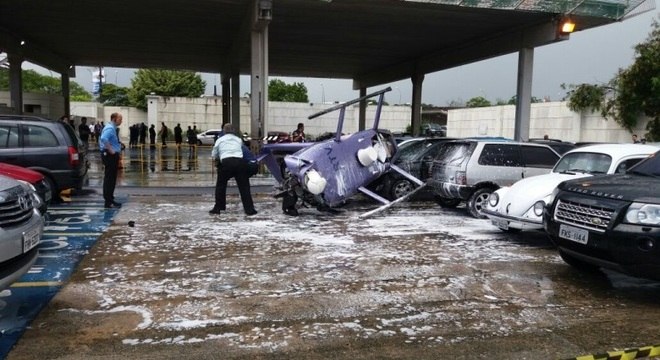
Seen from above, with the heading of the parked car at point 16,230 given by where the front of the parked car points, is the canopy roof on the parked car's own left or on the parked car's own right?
on the parked car's own left

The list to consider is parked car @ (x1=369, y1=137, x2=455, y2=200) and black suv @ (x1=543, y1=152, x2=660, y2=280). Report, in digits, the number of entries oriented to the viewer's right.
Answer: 0

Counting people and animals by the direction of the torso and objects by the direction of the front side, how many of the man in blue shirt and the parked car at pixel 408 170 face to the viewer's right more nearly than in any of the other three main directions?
1

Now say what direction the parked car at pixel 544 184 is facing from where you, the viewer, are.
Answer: facing the viewer and to the left of the viewer

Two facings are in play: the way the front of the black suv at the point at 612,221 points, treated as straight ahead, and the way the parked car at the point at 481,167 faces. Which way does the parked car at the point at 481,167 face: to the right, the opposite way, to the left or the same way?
the opposite way

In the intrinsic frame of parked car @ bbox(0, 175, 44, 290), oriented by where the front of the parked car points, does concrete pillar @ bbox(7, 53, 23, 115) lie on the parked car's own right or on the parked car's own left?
on the parked car's own left

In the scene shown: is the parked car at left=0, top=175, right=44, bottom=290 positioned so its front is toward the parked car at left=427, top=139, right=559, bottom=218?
no

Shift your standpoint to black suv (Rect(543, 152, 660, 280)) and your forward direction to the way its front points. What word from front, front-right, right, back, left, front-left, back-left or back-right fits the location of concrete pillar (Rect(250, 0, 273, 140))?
right

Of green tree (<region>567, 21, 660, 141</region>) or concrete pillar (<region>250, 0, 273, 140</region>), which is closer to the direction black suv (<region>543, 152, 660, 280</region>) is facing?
the concrete pillar

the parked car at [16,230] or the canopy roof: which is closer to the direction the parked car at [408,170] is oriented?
the parked car

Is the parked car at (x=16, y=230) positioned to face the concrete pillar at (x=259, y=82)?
no

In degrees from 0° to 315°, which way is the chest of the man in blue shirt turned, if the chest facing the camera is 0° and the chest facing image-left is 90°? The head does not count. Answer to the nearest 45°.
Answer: approximately 270°

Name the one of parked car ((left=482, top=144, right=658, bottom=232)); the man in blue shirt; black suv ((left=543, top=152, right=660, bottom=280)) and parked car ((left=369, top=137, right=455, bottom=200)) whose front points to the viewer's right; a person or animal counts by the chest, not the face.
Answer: the man in blue shirt

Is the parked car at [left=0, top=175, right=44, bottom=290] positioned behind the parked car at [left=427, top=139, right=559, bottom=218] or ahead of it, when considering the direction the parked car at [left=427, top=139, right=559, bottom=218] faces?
behind

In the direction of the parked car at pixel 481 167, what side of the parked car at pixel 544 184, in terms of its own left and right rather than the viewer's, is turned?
right

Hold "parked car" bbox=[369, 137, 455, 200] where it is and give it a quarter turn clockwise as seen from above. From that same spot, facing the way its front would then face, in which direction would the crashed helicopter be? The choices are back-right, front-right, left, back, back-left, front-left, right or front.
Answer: left

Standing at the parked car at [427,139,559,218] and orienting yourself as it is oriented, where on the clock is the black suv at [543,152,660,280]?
The black suv is roughly at 4 o'clock from the parked car.

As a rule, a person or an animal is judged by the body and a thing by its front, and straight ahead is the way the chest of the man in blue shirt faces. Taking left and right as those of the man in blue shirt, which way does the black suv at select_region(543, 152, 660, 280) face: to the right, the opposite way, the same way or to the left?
the opposite way
